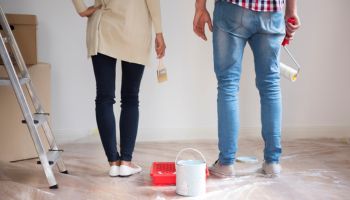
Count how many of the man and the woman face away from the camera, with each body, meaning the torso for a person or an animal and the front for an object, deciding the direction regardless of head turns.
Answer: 2

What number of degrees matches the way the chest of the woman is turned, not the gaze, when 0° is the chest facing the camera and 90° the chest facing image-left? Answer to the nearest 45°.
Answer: approximately 180°

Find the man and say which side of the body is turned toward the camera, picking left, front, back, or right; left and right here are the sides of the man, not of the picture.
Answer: back

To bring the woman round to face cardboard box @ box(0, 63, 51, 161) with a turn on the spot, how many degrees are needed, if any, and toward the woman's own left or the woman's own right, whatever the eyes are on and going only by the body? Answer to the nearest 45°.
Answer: approximately 45° to the woman's own left
